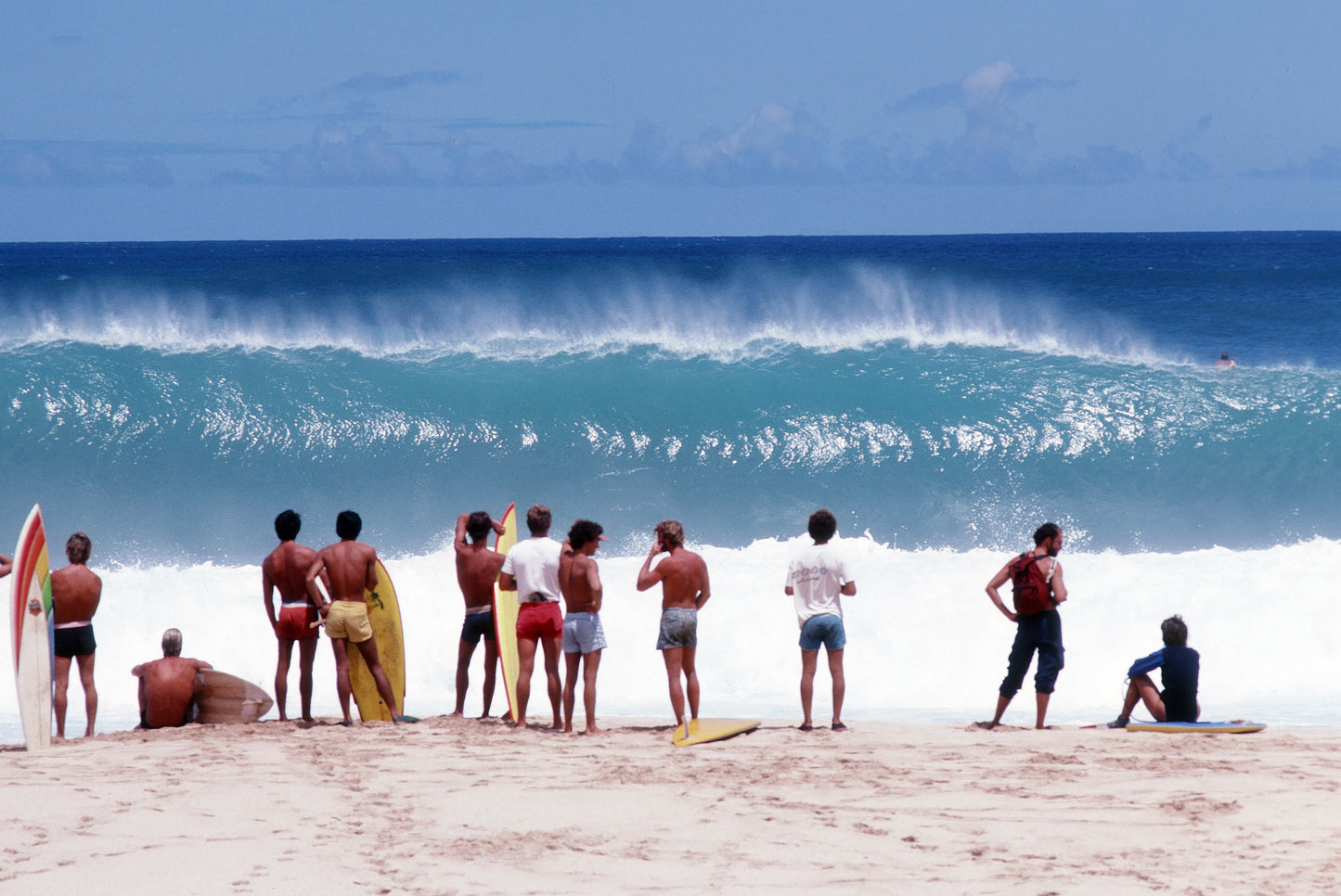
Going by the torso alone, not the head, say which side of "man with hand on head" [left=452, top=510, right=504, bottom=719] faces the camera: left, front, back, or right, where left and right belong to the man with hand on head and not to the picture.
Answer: back

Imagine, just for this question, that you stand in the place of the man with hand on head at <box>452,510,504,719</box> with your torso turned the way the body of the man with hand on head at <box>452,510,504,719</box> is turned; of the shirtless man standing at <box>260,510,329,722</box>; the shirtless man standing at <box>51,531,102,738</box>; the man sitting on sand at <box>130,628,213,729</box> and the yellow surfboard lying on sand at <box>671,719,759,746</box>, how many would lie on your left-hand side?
3

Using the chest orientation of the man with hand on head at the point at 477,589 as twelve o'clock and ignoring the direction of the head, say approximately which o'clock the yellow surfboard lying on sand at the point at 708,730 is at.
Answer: The yellow surfboard lying on sand is roughly at 4 o'clock from the man with hand on head.

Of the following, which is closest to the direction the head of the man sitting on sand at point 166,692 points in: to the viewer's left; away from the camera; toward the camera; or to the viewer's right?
away from the camera

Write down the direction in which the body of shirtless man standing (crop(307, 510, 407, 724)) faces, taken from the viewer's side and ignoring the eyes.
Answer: away from the camera

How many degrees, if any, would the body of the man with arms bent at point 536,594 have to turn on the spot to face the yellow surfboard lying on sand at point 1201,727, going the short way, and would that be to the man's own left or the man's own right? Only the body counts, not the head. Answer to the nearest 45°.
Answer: approximately 90° to the man's own right

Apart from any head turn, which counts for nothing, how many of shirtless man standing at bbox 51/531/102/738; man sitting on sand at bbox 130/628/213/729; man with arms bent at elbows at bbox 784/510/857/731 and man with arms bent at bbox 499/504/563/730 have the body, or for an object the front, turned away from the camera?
4

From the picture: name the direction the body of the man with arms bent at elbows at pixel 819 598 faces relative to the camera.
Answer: away from the camera

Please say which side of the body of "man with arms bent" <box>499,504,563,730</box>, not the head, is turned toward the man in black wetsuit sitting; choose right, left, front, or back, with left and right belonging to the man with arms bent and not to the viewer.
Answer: right

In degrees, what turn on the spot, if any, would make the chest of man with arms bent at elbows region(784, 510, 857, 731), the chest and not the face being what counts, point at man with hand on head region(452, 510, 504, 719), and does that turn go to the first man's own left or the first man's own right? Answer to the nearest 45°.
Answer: approximately 90° to the first man's own left

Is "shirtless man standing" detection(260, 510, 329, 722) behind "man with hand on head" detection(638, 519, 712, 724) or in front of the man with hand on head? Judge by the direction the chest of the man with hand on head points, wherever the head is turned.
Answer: in front
